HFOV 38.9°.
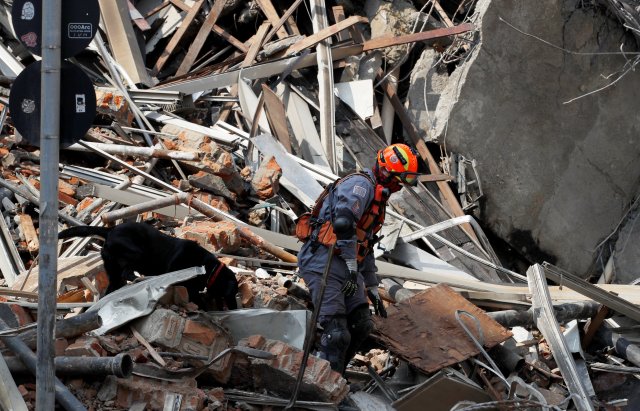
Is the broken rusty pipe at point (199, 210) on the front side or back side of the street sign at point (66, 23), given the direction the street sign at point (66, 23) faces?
on the front side

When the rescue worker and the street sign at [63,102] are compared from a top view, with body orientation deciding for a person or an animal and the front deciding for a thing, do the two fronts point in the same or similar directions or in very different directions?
very different directions

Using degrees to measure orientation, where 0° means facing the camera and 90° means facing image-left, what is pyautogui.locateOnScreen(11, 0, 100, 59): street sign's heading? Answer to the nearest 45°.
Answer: approximately 180°

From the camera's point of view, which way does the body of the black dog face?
to the viewer's right

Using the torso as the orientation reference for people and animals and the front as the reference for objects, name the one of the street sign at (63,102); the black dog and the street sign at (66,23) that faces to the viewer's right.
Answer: the black dog

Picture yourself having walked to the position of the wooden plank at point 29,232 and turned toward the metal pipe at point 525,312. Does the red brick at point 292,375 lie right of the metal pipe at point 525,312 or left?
right

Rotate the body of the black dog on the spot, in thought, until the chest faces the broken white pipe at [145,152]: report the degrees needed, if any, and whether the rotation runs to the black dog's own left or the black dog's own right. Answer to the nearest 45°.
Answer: approximately 90° to the black dog's own left

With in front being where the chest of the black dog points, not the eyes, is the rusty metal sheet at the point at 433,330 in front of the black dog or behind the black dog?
in front

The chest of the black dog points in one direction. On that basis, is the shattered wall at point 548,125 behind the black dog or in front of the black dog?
in front

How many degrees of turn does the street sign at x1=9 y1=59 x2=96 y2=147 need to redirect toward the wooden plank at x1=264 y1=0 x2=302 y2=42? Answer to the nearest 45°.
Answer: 0° — it already faces it

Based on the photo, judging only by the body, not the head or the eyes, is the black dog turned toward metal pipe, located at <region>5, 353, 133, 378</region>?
no

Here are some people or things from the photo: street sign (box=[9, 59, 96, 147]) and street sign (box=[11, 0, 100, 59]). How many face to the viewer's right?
0

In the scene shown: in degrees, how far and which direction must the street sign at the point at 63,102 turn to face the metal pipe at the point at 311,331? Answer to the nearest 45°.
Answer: approximately 45° to its right

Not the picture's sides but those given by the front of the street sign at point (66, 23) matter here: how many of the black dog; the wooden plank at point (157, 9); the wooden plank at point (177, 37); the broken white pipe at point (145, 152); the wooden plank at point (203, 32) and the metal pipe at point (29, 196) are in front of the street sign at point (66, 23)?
6

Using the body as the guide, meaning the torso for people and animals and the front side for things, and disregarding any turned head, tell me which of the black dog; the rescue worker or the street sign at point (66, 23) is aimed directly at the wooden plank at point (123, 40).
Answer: the street sign
